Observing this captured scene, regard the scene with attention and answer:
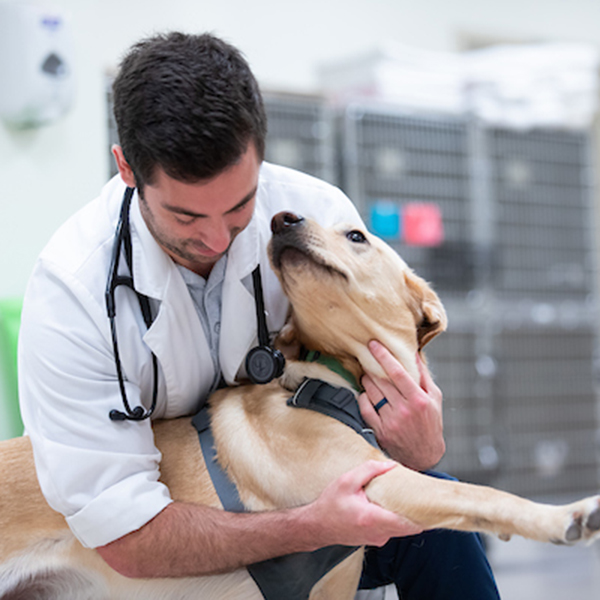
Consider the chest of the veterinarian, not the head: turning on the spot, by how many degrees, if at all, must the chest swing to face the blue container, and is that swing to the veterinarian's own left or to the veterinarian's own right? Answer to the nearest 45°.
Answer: approximately 135° to the veterinarian's own left

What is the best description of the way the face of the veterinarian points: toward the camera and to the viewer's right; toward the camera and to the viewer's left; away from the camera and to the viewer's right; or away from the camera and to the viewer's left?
toward the camera and to the viewer's right

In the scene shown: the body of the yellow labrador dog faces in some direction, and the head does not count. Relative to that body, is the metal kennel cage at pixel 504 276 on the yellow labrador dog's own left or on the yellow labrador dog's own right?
on the yellow labrador dog's own left

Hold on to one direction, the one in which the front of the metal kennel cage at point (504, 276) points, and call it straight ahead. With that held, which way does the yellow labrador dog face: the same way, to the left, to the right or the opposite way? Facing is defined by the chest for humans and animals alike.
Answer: to the left

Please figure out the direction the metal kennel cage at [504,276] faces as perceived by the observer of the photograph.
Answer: facing the viewer

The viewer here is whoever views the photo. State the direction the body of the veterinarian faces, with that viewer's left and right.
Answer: facing the viewer and to the right of the viewer

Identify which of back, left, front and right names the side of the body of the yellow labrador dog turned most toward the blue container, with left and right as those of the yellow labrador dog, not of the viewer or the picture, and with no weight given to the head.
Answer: left

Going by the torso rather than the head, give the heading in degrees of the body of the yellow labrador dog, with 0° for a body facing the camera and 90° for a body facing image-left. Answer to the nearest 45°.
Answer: approximately 270°

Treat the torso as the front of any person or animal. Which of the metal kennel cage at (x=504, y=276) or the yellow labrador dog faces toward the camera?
the metal kennel cage

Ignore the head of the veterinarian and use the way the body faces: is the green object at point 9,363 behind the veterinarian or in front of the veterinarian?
behind

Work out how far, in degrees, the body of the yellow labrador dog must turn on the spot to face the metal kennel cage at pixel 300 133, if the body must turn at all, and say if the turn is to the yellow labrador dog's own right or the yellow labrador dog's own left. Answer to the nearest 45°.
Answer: approximately 90° to the yellow labrador dog's own left

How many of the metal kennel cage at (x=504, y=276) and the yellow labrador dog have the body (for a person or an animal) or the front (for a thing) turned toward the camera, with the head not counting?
1

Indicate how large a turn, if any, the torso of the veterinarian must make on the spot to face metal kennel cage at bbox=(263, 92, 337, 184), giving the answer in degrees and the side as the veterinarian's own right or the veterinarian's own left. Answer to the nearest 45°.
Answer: approximately 135° to the veterinarian's own left

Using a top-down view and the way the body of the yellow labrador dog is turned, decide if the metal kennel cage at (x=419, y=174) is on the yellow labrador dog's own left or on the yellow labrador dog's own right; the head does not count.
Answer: on the yellow labrador dog's own left
